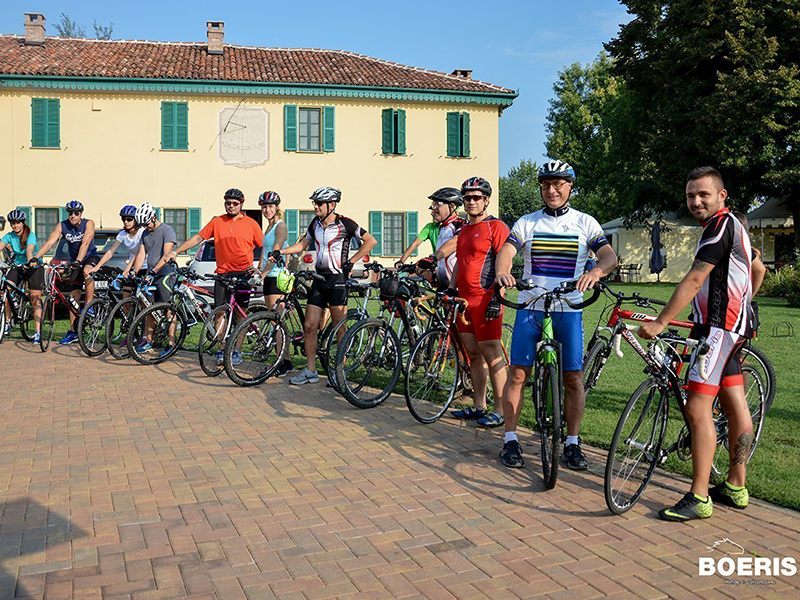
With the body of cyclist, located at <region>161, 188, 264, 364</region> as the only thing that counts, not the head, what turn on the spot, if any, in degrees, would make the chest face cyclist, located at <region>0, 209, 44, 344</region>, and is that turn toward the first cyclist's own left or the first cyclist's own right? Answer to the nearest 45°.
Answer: approximately 135° to the first cyclist's own right

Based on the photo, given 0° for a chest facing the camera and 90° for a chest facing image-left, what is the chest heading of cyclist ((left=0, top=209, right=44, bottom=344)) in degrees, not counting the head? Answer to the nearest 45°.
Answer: approximately 0°

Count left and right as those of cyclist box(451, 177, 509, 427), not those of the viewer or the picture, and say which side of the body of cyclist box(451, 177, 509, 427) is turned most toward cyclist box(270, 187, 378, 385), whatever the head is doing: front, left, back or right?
right

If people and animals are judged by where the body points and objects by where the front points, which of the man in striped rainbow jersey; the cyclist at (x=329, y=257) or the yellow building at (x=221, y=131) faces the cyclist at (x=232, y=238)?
the yellow building

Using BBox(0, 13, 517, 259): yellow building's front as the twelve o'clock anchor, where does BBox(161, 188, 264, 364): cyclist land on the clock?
The cyclist is roughly at 12 o'clock from the yellow building.

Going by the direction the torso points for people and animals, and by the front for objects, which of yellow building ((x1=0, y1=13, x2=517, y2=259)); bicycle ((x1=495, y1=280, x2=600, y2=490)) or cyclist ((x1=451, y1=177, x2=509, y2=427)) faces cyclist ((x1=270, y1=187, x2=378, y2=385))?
the yellow building

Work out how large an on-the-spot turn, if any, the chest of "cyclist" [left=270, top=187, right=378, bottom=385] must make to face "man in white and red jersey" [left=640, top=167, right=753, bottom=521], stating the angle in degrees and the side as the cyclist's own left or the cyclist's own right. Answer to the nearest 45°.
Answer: approximately 90° to the cyclist's own left

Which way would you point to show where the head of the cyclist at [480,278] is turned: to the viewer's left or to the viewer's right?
to the viewer's left
